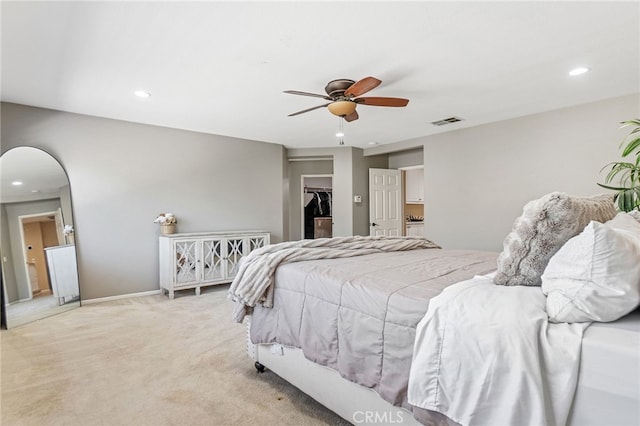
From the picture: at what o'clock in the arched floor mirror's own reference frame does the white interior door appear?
The white interior door is roughly at 11 o'clock from the arched floor mirror.

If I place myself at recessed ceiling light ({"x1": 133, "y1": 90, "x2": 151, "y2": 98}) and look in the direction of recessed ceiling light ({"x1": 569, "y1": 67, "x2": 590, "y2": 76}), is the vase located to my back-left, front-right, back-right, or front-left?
back-left

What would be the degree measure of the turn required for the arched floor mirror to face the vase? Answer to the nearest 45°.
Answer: approximately 45° to its left

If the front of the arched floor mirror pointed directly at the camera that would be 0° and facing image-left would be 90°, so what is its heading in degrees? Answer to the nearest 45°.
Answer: approximately 315°

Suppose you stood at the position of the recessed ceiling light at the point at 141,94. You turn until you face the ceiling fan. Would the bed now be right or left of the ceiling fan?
right

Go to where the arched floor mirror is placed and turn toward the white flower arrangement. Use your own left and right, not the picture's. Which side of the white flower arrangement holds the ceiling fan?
right

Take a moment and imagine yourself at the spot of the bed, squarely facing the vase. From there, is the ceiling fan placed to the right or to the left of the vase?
right
